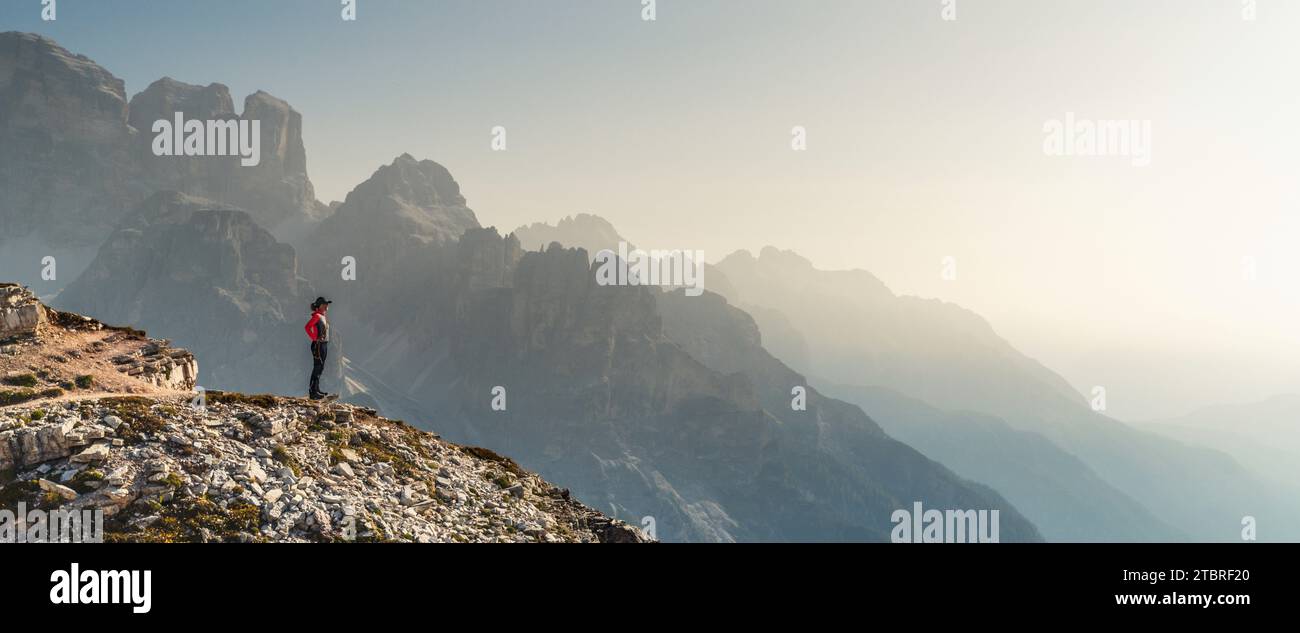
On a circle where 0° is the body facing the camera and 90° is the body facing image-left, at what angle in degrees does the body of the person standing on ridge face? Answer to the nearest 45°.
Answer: approximately 270°

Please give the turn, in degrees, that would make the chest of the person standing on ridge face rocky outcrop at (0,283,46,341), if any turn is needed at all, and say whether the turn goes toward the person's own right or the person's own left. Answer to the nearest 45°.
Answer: approximately 180°
